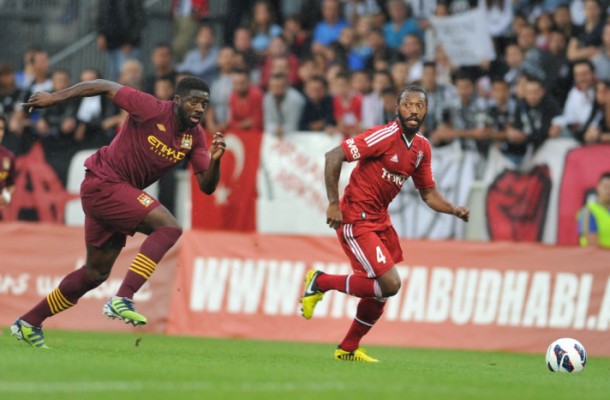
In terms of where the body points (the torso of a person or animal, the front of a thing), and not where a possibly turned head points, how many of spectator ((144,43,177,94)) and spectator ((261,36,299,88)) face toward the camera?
2

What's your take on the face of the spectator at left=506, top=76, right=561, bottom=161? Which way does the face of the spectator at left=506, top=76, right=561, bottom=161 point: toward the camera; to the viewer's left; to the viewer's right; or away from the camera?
toward the camera

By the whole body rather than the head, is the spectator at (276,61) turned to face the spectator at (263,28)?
no

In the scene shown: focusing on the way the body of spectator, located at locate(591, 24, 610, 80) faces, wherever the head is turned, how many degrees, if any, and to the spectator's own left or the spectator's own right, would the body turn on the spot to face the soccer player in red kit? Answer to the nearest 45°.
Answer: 0° — they already face them

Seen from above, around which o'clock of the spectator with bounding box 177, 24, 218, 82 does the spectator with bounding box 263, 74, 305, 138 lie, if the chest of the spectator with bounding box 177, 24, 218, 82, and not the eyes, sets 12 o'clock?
the spectator with bounding box 263, 74, 305, 138 is roughly at 11 o'clock from the spectator with bounding box 177, 24, 218, 82.

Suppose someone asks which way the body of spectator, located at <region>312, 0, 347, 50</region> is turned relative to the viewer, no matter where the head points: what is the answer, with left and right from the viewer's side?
facing the viewer

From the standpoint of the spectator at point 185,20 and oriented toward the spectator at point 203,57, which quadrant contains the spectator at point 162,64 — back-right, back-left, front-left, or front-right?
front-right

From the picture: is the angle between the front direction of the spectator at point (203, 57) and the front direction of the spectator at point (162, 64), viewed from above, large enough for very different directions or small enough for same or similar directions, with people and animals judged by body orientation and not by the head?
same or similar directions

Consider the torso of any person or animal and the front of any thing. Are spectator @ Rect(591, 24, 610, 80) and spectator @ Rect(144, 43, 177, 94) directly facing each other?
no

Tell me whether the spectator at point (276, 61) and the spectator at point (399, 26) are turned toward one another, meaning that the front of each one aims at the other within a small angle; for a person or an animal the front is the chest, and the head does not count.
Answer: no

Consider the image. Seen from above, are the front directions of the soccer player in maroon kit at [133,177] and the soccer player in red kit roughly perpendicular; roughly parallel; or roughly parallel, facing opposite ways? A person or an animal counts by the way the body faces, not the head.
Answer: roughly parallel

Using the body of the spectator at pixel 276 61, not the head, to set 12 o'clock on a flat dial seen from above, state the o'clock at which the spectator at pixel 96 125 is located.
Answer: the spectator at pixel 96 125 is roughly at 2 o'clock from the spectator at pixel 276 61.

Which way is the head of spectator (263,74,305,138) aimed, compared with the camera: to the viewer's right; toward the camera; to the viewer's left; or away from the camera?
toward the camera

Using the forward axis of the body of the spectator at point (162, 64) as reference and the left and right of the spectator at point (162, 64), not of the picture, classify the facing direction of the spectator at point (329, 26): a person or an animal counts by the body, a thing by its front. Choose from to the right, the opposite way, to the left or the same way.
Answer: the same way

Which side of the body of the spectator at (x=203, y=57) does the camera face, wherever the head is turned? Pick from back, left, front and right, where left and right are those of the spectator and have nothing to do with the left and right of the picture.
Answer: front

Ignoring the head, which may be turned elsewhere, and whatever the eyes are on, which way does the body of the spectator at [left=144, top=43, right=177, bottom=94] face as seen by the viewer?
toward the camera

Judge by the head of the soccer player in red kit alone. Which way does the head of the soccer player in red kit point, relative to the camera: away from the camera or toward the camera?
toward the camera

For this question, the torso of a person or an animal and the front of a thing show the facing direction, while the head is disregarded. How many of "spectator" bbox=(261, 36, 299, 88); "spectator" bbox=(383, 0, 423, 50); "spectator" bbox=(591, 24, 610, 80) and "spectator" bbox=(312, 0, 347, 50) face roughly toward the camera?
4
